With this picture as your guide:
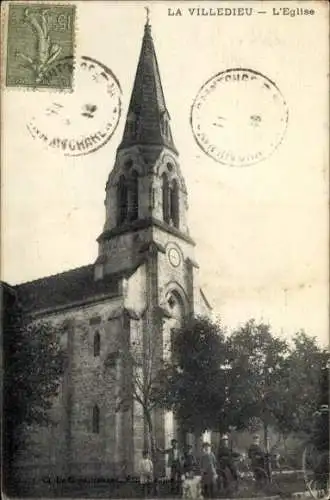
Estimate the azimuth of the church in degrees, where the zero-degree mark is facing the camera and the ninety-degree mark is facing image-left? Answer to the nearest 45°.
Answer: approximately 315°

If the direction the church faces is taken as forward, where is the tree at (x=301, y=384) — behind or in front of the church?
in front

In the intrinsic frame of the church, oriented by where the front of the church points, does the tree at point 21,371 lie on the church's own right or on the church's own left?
on the church's own right

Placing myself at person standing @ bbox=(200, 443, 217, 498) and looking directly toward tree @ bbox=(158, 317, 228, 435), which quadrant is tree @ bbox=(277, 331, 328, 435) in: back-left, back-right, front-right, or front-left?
front-right

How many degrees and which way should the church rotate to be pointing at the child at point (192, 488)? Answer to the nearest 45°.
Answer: approximately 45° to its right

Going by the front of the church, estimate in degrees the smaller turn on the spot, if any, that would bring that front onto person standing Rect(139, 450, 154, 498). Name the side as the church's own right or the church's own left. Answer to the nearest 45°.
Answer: approximately 45° to the church's own right

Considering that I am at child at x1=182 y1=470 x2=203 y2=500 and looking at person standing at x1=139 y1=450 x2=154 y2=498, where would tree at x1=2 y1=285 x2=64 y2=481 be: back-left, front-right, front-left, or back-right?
front-right

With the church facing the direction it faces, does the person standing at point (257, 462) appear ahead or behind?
ahead

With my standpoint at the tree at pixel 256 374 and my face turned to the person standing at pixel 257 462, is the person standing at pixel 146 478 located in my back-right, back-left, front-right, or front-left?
front-right
